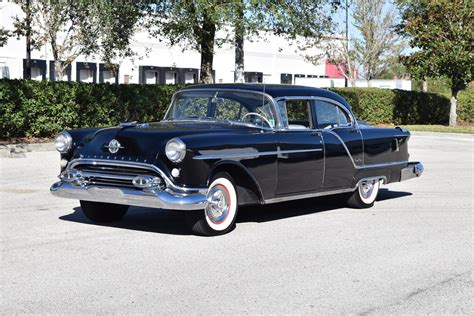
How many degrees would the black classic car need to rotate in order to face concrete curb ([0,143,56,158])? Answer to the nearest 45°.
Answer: approximately 90° to its right

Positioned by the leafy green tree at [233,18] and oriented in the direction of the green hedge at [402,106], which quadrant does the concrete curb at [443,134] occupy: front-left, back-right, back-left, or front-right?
front-right

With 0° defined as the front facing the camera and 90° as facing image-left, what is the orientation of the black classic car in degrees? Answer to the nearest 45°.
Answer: approximately 45°

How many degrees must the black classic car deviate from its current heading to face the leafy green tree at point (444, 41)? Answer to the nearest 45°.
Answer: approximately 135° to its right

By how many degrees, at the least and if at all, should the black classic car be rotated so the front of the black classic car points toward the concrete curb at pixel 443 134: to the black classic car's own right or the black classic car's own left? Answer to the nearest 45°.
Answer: approximately 135° to the black classic car's own right

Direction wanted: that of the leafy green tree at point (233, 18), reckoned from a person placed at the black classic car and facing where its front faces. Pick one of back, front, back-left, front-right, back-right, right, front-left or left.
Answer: back-right

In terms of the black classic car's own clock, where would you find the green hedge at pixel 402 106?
The green hedge is roughly at 5 o'clock from the black classic car.

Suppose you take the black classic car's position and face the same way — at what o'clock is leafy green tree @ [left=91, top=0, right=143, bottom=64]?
The leafy green tree is roughly at 4 o'clock from the black classic car.

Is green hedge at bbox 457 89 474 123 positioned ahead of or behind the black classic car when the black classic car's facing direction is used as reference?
behind
